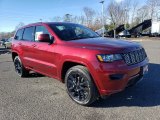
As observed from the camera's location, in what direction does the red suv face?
facing the viewer and to the right of the viewer

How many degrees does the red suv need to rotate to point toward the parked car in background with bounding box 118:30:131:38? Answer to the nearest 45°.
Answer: approximately 135° to its left
